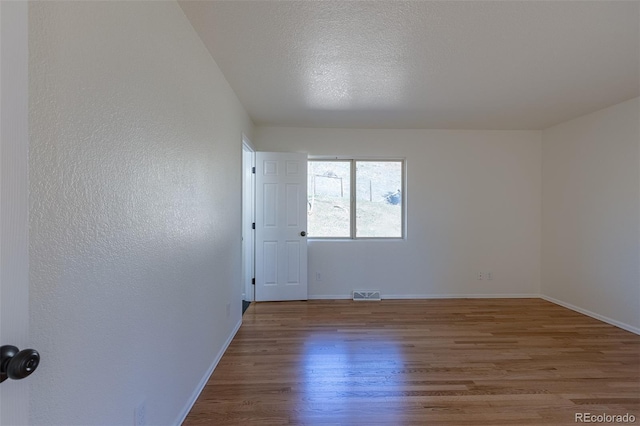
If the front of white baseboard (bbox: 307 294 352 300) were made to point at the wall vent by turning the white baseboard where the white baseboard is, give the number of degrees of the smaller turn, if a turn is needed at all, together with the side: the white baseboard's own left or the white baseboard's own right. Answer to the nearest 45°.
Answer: approximately 90° to the white baseboard's own left

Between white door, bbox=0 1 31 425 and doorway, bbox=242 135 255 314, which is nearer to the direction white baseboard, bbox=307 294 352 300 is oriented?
the white door

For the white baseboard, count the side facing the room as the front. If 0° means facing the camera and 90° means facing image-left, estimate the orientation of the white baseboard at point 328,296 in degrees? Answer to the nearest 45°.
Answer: approximately 0°

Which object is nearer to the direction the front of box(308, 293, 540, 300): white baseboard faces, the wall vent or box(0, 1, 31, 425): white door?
the white door

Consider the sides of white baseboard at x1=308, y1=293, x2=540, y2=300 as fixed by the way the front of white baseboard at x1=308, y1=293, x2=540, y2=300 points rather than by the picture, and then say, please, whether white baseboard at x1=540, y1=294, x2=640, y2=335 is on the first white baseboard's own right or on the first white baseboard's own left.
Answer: on the first white baseboard's own left

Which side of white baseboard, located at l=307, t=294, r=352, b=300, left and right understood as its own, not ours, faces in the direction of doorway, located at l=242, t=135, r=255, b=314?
right

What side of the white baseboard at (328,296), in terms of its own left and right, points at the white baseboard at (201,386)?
front

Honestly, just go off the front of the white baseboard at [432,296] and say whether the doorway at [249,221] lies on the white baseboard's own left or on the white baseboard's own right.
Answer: on the white baseboard's own right
